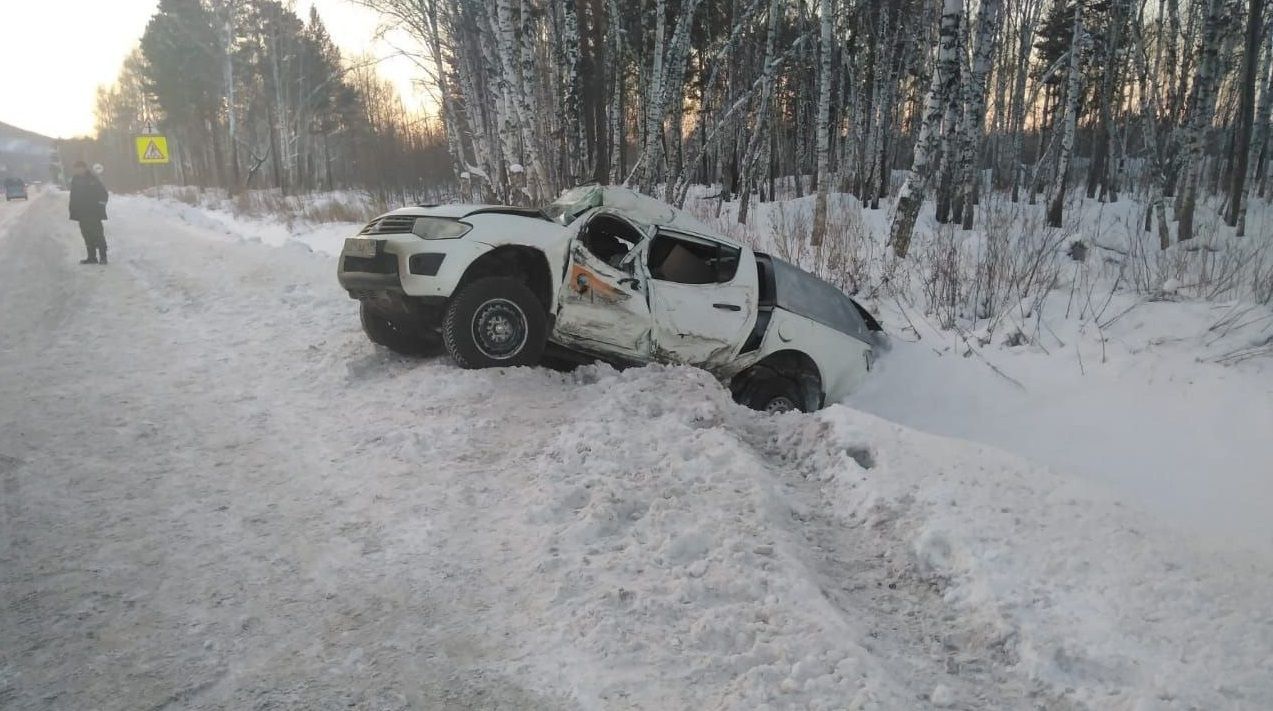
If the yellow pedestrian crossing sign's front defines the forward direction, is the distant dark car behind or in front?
behind

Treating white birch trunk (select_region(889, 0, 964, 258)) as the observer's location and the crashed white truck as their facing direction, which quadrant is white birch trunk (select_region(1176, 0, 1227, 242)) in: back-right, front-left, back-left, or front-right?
back-left

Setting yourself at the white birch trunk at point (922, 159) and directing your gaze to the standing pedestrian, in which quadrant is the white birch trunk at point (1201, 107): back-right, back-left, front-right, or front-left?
back-right

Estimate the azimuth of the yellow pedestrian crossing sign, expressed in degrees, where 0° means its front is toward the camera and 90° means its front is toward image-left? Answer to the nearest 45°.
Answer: approximately 0°

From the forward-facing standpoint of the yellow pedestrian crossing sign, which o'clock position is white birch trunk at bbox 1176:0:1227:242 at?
The white birch trunk is roughly at 11 o'clock from the yellow pedestrian crossing sign.

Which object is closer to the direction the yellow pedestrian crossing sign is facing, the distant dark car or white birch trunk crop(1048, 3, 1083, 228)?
the white birch trunk

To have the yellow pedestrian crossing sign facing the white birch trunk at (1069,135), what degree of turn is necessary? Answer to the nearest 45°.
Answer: approximately 45° to its left
